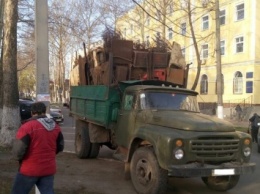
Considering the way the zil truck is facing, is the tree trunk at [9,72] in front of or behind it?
behind

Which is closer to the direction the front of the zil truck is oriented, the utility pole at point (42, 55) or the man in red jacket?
the man in red jacket

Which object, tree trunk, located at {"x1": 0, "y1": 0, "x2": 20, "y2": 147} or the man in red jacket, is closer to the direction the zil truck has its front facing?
the man in red jacket

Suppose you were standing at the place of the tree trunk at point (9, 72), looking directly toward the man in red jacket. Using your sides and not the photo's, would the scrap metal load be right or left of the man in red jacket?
left

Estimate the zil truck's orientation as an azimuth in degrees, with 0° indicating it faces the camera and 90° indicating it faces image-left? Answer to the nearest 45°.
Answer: approximately 315°

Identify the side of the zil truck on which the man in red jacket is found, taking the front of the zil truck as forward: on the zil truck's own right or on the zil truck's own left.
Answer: on the zil truck's own right
